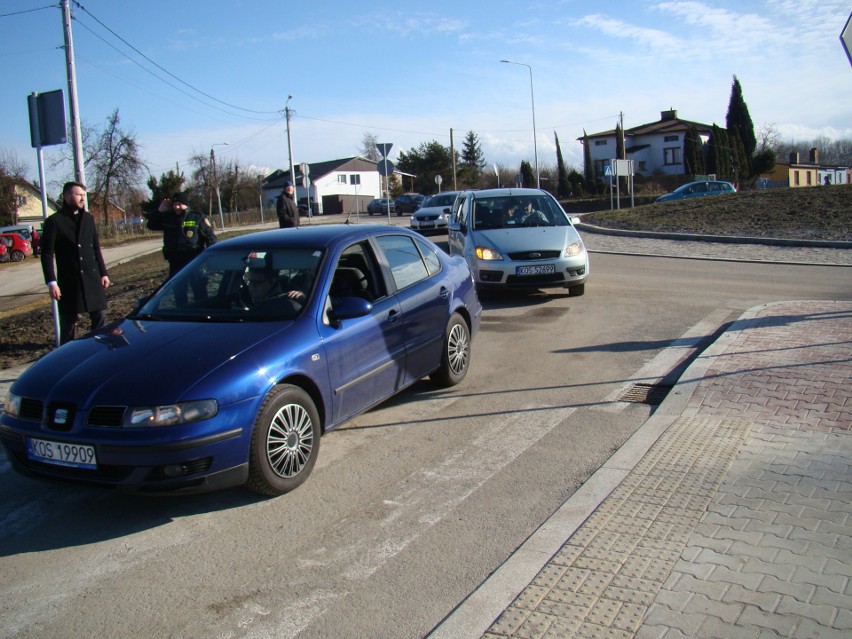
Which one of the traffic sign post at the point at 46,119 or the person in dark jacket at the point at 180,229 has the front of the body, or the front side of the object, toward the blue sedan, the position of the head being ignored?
the person in dark jacket

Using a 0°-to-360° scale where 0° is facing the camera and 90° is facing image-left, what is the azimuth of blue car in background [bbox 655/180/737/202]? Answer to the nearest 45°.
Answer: approximately 90°

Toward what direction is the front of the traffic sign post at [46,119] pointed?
away from the camera

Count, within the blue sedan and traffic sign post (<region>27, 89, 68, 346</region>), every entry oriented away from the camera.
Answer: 1

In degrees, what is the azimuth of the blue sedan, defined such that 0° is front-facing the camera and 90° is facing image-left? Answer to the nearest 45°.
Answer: approximately 45°

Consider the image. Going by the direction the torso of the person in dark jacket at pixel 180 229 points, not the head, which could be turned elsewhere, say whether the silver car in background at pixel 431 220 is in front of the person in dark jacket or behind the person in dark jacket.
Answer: behind

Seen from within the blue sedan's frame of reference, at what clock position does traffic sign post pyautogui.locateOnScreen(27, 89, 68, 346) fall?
The traffic sign post is roughly at 4 o'clock from the blue sedan.

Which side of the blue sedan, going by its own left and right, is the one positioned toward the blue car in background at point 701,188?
back
